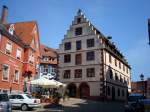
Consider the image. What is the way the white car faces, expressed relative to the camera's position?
facing away from the viewer and to the left of the viewer

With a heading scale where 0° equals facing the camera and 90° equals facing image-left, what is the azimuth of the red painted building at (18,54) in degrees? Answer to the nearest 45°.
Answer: approximately 315°

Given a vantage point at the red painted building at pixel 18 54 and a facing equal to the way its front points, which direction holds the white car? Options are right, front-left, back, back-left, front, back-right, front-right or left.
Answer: front-right

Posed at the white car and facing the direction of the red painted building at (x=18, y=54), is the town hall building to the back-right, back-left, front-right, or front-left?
front-right

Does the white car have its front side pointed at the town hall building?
no

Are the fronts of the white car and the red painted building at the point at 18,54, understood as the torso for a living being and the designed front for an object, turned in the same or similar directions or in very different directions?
very different directions

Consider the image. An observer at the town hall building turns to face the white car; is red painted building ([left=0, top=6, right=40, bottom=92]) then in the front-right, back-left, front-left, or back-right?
front-right

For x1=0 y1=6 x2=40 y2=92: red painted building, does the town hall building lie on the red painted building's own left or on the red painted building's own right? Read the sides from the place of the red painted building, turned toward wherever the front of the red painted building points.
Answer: on the red painted building's own left
